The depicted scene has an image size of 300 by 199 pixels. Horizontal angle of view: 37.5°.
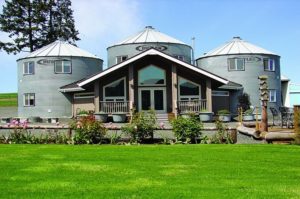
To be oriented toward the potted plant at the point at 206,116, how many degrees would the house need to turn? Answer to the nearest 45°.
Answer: approximately 45° to its left

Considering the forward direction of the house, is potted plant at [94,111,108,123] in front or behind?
in front

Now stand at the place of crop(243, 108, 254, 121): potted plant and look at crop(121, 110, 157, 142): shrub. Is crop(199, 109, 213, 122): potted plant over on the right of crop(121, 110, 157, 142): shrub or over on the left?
right

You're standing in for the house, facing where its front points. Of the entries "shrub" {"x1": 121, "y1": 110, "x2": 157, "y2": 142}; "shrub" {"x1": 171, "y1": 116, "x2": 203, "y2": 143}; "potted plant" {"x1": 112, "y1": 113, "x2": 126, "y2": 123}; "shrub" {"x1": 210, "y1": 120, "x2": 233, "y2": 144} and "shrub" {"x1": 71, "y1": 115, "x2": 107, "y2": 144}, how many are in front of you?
5

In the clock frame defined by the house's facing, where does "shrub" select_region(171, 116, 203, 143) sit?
The shrub is roughly at 12 o'clock from the house.

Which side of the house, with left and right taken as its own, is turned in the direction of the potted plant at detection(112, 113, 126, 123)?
front

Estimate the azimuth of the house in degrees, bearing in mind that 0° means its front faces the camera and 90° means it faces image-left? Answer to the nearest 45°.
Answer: approximately 0°

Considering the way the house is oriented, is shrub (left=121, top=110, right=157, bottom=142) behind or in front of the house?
in front

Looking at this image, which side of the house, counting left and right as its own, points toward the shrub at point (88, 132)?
front
